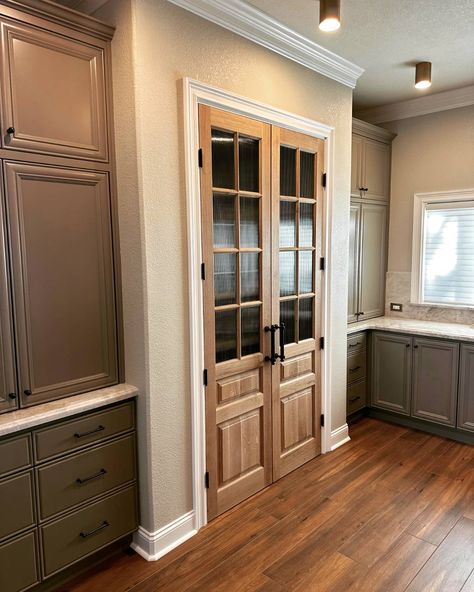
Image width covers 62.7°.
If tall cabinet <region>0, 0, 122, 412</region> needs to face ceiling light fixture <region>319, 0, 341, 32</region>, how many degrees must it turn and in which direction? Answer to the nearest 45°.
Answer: approximately 45° to its left

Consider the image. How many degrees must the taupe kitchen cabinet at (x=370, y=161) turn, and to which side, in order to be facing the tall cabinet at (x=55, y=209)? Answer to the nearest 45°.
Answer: approximately 90° to its right

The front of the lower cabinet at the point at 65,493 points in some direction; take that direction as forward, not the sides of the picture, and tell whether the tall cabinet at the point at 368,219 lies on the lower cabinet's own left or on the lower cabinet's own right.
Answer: on the lower cabinet's own left

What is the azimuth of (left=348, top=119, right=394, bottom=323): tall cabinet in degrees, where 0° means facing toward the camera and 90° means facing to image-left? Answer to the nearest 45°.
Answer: approximately 315°

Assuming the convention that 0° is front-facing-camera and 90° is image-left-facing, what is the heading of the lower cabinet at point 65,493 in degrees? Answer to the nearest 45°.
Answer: approximately 315°

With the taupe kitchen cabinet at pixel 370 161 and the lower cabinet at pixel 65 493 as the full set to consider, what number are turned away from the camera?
0

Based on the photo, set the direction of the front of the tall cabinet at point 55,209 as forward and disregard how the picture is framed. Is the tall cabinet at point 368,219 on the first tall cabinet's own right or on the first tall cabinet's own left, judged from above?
on the first tall cabinet's own left

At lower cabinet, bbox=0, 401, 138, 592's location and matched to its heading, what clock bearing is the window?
The window is roughly at 10 o'clock from the lower cabinet.
